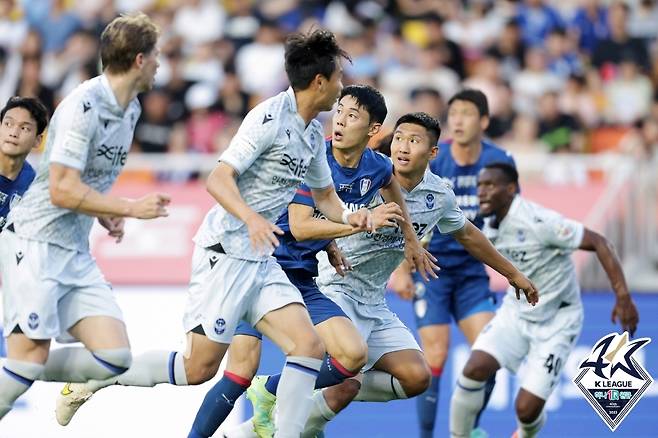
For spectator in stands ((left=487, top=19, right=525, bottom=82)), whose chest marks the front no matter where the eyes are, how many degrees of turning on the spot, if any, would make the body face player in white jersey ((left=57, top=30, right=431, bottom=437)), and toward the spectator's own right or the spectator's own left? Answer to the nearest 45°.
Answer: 0° — they already face them

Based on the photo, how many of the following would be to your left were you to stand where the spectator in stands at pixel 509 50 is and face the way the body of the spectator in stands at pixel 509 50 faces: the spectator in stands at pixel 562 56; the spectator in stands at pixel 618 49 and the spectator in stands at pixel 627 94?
3

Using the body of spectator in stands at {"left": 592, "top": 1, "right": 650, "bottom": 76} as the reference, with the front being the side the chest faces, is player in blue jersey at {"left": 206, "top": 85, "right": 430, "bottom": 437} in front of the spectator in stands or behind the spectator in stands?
in front

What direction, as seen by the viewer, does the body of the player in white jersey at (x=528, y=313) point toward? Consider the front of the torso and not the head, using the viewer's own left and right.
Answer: facing the viewer and to the left of the viewer

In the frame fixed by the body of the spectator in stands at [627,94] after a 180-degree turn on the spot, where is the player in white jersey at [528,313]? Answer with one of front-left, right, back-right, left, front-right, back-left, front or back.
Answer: back

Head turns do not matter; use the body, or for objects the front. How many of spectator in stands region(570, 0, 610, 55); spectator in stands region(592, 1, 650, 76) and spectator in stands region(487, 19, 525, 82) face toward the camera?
3

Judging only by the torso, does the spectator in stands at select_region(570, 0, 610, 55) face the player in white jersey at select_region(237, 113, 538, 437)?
yes

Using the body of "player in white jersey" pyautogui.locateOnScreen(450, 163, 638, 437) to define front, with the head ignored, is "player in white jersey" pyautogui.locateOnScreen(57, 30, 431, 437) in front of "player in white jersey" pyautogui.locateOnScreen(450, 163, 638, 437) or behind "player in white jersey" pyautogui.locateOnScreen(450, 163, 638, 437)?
in front

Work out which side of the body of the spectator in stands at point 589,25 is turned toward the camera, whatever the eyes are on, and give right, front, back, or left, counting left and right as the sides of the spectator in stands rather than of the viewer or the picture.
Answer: front

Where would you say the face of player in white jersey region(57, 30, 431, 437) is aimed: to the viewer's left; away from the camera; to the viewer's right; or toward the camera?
to the viewer's right

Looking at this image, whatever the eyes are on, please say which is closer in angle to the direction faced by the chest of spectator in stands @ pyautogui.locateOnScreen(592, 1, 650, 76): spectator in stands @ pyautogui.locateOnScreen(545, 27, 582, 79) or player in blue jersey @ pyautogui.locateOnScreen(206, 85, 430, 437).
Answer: the player in blue jersey

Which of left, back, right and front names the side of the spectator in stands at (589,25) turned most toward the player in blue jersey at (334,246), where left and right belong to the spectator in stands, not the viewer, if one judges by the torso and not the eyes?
front

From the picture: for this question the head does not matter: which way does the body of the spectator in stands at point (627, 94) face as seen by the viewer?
toward the camera
